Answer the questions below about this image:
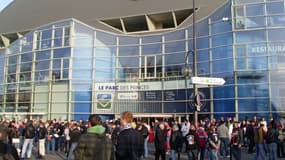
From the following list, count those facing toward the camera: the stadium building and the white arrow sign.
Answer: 2

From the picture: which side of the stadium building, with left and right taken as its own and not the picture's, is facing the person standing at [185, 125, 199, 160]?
front

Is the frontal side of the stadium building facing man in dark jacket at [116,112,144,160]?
yes

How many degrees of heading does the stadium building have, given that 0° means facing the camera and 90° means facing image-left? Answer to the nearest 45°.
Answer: approximately 0°

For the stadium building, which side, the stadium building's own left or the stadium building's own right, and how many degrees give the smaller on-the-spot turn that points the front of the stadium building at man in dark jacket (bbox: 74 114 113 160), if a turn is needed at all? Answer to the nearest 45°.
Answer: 0° — it already faces them

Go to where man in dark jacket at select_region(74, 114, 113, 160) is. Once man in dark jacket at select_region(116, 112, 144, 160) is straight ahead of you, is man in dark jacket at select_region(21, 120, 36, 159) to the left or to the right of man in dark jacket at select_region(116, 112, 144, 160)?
left

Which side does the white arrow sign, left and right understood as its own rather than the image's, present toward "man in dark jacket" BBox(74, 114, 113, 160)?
front

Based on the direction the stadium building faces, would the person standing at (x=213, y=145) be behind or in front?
in front

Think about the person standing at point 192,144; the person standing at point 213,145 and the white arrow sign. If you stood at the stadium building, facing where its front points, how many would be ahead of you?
3

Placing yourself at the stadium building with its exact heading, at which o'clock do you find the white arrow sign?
The white arrow sign is roughly at 12 o'clock from the stadium building.
